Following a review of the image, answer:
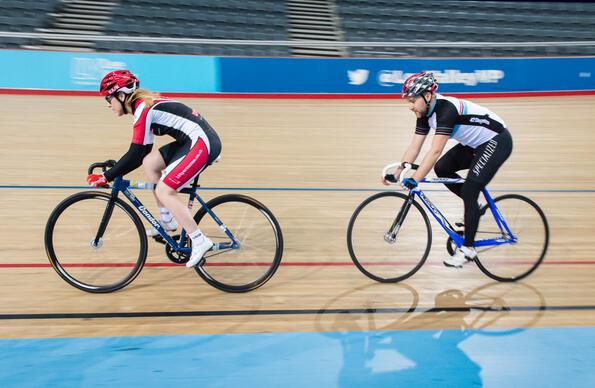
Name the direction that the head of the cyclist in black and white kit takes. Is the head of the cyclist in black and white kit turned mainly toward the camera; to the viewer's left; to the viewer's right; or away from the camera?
to the viewer's left

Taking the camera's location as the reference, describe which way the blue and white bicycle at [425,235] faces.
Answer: facing to the left of the viewer

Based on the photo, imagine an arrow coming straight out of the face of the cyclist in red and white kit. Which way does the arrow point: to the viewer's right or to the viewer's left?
to the viewer's left

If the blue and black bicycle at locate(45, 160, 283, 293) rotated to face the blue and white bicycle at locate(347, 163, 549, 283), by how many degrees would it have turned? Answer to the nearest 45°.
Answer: approximately 180°

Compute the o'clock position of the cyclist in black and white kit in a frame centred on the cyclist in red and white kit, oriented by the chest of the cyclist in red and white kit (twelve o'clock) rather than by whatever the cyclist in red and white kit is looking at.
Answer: The cyclist in black and white kit is roughly at 6 o'clock from the cyclist in red and white kit.

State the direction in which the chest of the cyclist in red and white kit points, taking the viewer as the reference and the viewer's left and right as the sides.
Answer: facing to the left of the viewer

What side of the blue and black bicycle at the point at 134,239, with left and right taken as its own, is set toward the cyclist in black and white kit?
back

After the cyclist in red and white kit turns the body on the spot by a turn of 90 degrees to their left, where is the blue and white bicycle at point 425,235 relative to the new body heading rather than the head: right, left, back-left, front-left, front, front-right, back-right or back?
left

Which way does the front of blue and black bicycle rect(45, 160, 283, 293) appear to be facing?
to the viewer's left
